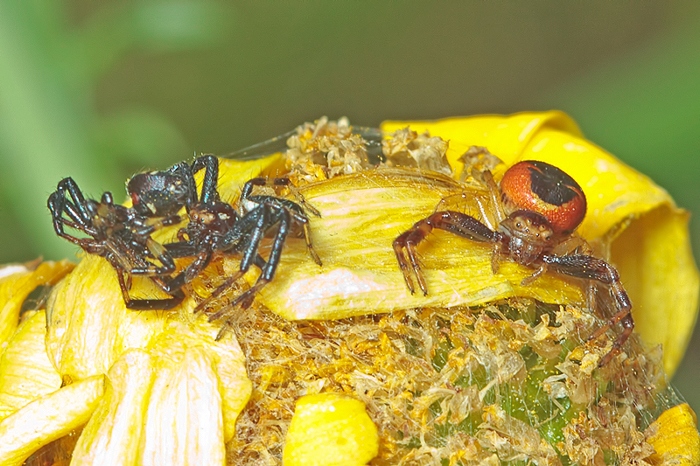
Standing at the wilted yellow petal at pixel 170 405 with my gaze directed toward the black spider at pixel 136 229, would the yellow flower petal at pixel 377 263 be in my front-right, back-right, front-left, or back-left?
front-right

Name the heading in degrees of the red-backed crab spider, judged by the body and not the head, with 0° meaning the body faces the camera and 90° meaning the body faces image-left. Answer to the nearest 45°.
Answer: approximately 0°

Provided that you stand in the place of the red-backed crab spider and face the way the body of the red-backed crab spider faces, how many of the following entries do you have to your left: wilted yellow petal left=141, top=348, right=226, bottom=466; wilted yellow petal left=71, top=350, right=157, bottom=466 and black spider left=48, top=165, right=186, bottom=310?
0

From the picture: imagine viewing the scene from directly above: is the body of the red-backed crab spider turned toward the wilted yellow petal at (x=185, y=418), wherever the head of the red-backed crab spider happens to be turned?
no

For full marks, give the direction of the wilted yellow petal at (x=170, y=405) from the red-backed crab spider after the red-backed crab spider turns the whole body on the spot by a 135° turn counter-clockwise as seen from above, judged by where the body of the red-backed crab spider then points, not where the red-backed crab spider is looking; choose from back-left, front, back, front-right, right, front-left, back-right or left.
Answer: back

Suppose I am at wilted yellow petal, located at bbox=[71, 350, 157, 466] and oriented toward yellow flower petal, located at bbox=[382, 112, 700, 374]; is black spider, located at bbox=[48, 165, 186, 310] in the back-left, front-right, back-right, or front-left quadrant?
front-left

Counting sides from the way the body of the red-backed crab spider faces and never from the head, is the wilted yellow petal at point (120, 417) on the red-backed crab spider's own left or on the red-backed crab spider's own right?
on the red-backed crab spider's own right

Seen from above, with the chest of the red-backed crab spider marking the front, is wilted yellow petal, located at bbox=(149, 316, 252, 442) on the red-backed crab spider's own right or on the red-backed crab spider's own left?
on the red-backed crab spider's own right

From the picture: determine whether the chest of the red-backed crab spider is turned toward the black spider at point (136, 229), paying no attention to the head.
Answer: no

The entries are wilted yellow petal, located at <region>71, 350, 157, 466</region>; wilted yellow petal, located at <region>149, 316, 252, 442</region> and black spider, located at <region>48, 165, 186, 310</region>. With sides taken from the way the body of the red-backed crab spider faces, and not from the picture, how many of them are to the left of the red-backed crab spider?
0
